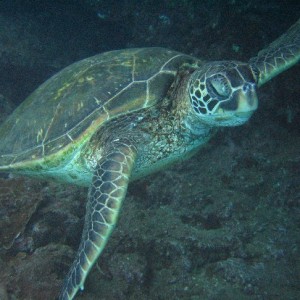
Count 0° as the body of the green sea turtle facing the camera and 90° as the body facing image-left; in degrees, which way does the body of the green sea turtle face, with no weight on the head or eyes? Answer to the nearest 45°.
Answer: approximately 315°
